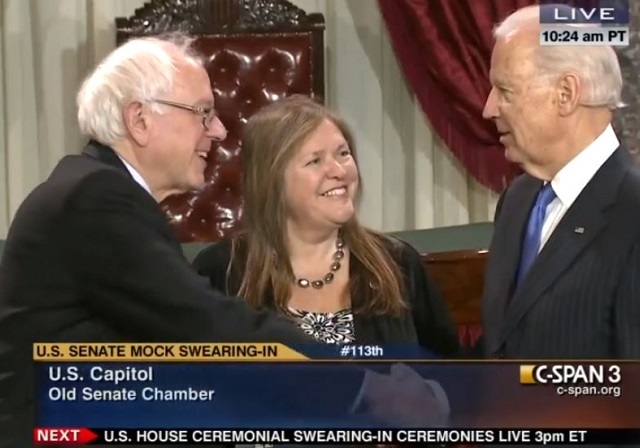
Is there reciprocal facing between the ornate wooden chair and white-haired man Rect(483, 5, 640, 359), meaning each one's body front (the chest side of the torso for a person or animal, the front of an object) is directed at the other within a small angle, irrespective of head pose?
no

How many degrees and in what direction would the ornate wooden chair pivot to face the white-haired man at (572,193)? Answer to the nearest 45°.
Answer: approximately 45° to its left

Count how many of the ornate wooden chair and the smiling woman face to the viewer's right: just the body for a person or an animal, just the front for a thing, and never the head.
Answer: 0

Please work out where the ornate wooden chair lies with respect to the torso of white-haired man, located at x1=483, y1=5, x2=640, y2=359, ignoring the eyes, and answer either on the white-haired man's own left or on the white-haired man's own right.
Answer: on the white-haired man's own right

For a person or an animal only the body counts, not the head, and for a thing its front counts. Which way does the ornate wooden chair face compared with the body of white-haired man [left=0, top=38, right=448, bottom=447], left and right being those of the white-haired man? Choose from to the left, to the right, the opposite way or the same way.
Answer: to the right

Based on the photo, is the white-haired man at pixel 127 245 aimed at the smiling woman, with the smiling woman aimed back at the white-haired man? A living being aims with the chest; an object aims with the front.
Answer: no

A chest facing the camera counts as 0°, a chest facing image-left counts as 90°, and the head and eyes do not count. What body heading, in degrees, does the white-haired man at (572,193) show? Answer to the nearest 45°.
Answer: approximately 45°

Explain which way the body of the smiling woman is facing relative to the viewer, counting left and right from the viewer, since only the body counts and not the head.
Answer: facing the viewer

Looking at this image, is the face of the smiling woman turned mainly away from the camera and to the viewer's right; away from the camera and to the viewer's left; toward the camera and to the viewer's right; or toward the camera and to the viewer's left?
toward the camera and to the viewer's right

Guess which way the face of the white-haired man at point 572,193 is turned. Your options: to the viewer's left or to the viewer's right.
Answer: to the viewer's left

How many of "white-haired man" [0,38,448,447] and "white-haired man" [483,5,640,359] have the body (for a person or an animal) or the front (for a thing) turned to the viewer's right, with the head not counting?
1

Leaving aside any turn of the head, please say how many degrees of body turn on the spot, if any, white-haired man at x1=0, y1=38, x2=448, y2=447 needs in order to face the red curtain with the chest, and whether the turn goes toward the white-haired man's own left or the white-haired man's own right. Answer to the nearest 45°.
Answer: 0° — they already face it

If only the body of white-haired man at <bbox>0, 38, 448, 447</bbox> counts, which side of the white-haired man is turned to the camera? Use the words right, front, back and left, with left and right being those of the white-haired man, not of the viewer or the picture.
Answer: right

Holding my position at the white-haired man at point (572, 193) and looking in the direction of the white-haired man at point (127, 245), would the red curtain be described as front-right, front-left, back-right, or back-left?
front-right

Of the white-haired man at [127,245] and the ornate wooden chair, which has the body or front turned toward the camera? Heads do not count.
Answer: the ornate wooden chair

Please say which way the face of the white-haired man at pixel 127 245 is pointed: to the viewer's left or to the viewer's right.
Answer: to the viewer's right
